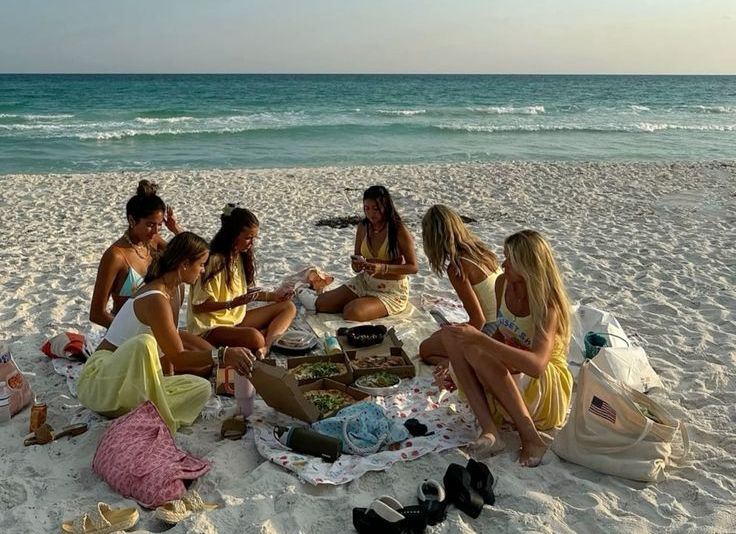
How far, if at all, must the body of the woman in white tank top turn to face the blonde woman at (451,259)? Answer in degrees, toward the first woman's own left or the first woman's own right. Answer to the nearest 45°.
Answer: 0° — they already face them

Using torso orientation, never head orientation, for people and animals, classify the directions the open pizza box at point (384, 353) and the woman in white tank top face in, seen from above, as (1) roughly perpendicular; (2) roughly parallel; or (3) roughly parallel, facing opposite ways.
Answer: roughly perpendicular

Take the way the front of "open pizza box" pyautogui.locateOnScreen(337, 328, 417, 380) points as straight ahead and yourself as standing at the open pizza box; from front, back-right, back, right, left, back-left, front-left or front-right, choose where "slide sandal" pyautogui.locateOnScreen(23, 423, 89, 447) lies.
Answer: front-right

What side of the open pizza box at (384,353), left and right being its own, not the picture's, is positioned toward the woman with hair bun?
right

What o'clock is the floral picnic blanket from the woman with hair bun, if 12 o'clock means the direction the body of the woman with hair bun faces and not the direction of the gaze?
The floral picnic blanket is roughly at 12 o'clock from the woman with hair bun.

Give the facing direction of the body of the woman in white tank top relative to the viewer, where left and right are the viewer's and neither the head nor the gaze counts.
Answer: facing to the right of the viewer

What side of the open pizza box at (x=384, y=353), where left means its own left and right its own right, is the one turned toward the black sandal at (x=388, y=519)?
front

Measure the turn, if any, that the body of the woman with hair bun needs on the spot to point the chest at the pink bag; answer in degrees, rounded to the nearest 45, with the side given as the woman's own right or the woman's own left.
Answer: approximately 45° to the woman's own right

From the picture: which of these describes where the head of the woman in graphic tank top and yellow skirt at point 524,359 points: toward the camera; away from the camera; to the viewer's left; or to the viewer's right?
to the viewer's left

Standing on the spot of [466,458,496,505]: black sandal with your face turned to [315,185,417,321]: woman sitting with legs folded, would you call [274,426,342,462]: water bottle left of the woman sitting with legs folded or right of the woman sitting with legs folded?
left

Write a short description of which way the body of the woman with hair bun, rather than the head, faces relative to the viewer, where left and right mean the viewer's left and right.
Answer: facing the viewer and to the right of the viewer

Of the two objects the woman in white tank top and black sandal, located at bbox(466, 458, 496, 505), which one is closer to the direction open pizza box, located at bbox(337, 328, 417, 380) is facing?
the black sandal

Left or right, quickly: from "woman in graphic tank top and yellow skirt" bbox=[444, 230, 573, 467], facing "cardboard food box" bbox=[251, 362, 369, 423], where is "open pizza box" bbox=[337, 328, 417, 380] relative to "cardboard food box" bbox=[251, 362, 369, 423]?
right

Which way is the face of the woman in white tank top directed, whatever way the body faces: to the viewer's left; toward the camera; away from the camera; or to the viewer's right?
to the viewer's right

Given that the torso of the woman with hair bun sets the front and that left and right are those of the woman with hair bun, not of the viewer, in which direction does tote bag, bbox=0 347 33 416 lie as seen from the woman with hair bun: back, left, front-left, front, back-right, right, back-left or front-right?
right
